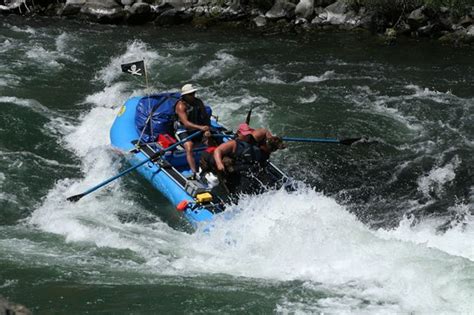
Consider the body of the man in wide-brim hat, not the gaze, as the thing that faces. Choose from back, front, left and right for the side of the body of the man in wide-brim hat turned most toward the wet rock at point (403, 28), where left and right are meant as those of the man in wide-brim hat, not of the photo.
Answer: left

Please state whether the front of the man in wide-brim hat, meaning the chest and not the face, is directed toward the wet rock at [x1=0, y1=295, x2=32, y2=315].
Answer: no

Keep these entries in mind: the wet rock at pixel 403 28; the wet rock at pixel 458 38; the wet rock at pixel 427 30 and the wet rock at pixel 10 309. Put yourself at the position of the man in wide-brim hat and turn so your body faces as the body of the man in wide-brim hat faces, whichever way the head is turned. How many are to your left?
3

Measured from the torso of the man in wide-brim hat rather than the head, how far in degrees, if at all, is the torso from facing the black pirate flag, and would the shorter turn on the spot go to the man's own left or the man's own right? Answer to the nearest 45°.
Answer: approximately 180°

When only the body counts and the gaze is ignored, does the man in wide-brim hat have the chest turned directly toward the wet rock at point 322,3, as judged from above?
no

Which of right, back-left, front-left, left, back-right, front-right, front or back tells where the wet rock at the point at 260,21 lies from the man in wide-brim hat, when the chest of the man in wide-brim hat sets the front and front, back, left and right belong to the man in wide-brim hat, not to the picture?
back-left

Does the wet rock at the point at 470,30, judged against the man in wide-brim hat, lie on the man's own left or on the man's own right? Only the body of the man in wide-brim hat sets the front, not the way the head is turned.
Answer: on the man's own left

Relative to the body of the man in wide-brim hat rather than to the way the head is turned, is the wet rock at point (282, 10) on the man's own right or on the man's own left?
on the man's own left

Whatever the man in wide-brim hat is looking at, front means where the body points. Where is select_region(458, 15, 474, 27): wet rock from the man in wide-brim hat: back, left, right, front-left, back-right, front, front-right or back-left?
left

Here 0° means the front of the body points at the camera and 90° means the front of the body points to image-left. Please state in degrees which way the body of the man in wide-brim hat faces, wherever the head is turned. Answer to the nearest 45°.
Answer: approximately 315°

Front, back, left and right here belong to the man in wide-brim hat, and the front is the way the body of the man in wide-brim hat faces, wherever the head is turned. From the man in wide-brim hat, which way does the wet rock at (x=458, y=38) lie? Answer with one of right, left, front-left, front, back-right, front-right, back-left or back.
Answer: left

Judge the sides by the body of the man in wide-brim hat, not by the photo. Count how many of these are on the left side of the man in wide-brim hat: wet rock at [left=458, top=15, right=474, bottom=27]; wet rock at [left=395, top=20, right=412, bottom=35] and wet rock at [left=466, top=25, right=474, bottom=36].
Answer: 3

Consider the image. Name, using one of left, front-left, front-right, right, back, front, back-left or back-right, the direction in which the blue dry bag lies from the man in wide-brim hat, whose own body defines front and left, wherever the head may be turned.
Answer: back

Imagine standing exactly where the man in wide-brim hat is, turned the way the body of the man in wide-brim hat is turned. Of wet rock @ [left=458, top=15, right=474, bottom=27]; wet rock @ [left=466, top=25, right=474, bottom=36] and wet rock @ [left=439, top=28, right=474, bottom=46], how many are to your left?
3

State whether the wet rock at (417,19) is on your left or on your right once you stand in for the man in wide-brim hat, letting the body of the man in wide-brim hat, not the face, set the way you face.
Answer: on your left

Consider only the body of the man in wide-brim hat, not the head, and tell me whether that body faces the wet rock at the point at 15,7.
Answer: no

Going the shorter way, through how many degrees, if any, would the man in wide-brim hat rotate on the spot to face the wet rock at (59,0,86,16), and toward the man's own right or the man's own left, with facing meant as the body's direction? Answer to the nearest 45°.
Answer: approximately 135° to the man's own left

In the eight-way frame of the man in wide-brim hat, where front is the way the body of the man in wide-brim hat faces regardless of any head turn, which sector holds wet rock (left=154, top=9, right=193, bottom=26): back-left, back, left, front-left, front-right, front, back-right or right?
back-left
